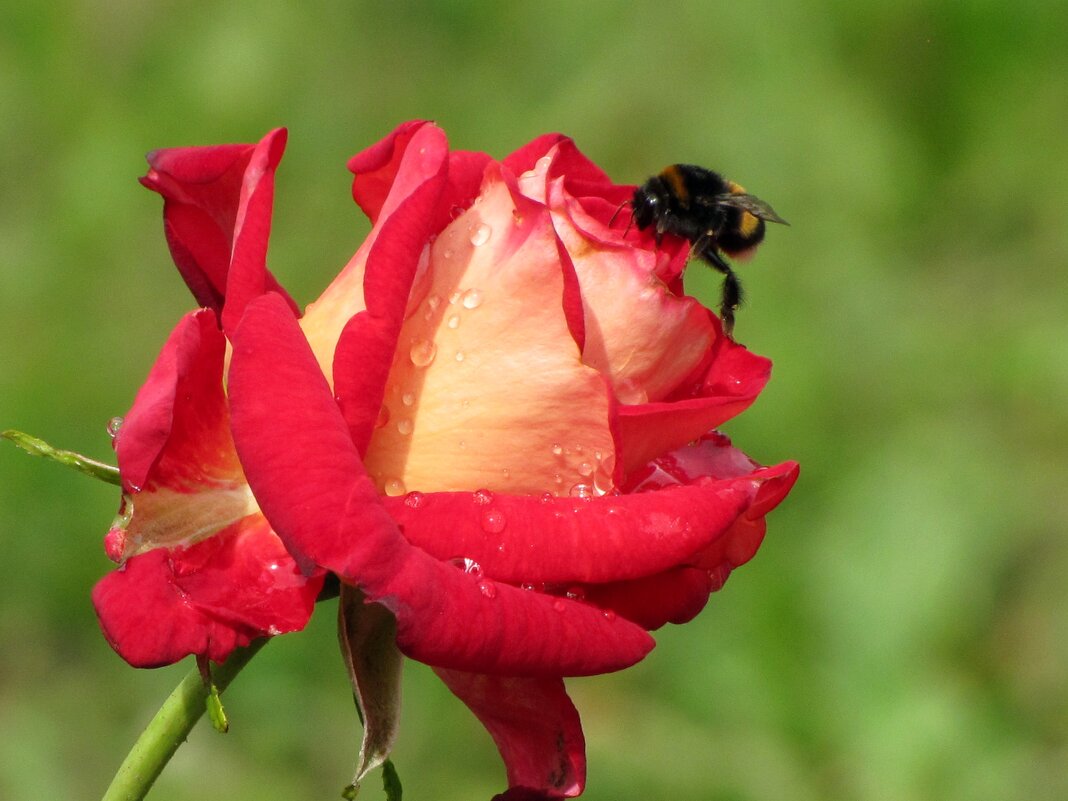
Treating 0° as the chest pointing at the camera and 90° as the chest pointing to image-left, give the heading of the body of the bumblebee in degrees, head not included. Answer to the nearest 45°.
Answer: approximately 90°
